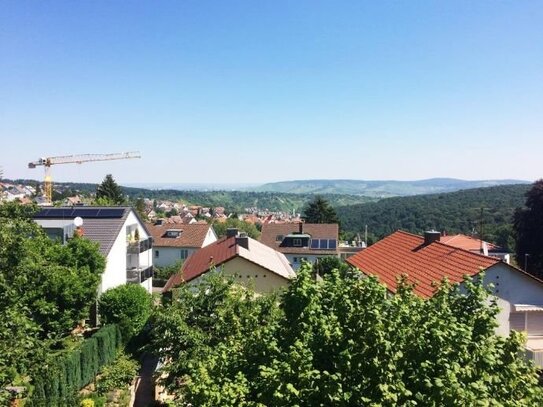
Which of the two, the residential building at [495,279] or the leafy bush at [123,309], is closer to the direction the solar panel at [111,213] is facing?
the leafy bush

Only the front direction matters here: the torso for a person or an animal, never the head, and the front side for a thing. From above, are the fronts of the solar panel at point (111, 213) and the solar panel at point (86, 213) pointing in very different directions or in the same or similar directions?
same or similar directions

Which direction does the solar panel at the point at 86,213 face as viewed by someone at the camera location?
facing the viewer

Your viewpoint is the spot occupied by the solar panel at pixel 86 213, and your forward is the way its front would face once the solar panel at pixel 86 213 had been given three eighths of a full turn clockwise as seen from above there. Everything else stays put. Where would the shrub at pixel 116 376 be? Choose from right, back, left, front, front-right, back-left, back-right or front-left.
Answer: back-left

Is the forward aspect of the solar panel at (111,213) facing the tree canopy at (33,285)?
yes

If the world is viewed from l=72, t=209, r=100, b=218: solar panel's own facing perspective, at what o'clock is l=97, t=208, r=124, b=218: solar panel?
l=97, t=208, r=124, b=218: solar panel is roughly at 10 o'clock from l=72, t=209, r=100, b=218: solar panel.

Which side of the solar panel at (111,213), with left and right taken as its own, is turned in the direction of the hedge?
front

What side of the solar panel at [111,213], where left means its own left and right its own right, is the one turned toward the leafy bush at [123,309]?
front

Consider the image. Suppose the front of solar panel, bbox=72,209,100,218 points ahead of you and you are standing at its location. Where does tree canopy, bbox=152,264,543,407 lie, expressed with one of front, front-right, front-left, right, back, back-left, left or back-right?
front

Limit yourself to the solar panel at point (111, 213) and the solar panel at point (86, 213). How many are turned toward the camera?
2

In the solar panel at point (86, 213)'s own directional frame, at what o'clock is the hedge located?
The hedge is roughly at 12 o'clock from the solar panel.

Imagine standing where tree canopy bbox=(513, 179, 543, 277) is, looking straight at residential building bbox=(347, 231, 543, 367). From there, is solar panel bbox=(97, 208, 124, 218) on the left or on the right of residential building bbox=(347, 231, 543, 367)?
right

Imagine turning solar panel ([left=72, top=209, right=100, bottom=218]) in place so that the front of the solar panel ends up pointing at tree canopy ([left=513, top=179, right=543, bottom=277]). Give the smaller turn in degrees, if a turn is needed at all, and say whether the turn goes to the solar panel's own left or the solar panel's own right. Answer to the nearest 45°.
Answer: approximately 90° to the solar panel's own left

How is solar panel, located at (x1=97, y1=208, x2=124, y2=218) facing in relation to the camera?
toward the camera

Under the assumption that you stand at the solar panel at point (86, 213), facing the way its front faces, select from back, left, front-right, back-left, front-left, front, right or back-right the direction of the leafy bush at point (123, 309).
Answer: front
